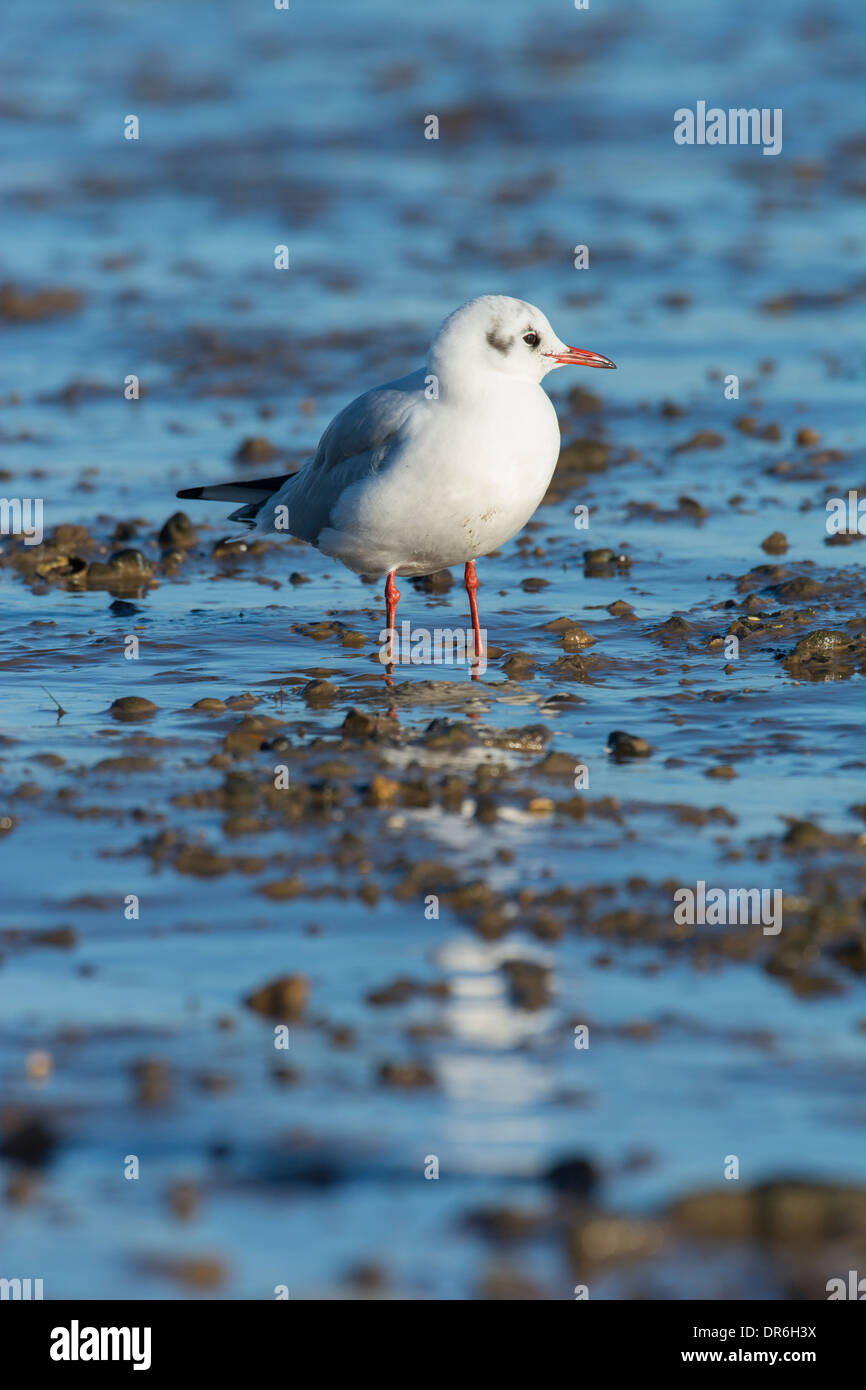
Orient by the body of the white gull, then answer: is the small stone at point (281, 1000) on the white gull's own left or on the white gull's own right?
on the white gull's own right

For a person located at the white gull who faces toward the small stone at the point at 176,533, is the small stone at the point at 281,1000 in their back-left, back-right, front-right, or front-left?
back-left

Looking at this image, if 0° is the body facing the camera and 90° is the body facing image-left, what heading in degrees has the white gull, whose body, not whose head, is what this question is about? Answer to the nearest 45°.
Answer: approximately 315°

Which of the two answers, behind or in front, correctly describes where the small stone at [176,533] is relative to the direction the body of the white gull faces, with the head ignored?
behind

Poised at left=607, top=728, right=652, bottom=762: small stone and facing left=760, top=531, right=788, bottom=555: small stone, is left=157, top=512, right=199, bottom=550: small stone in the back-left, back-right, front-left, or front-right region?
front-left
